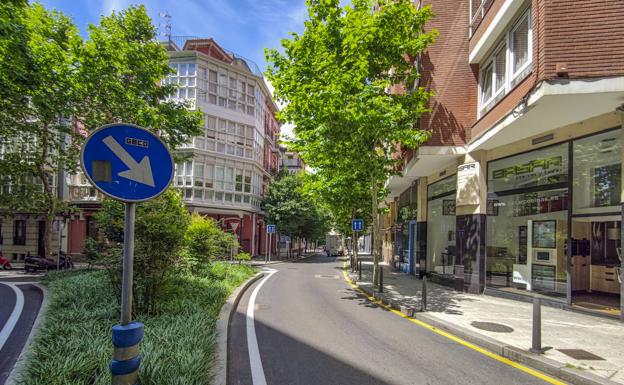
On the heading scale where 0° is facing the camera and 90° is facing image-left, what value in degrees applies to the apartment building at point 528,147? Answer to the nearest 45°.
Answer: approximately 45°

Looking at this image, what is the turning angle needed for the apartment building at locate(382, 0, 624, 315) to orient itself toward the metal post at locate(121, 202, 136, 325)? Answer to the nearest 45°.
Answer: approximately 45° to its left

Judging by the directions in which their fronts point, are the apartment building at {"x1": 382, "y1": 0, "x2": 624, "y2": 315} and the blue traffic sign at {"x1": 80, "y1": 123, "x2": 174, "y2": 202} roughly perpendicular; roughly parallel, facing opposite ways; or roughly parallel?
roughly perpendicular

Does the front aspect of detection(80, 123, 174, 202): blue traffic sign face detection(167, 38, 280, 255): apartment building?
no

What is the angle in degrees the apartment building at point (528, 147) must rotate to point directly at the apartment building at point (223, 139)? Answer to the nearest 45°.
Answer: approximately 90° to its right

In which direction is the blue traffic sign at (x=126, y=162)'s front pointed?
toward the camera

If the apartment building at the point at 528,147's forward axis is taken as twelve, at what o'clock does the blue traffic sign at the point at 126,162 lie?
The blue traffic sign is roughly at 11 o'clock from the apartment building.

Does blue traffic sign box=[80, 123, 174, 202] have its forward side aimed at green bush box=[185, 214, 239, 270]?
no

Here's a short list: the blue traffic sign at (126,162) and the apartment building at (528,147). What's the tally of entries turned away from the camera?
0
